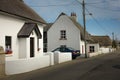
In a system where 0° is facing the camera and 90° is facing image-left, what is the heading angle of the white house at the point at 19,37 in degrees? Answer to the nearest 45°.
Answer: approximately 315°

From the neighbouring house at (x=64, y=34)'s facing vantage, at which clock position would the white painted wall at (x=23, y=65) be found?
The white painted wall is roughly at 3 o'clock from the neighbouring house.

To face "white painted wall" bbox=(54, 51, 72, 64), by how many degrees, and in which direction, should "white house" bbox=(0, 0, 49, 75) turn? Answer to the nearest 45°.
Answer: approximately 90° to its left

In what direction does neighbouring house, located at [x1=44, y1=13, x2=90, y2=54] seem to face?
to the viewer's right

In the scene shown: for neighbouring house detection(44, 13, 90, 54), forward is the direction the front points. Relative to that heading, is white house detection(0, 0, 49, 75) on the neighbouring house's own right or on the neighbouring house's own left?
on the neighbouring house's own right

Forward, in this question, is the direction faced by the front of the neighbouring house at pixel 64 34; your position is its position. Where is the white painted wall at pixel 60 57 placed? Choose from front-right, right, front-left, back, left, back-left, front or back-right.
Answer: right

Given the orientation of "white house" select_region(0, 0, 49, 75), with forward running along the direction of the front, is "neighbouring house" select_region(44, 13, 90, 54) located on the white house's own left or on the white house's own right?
on the white house's own left

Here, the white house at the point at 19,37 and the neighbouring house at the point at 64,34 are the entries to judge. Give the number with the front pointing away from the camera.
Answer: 0
